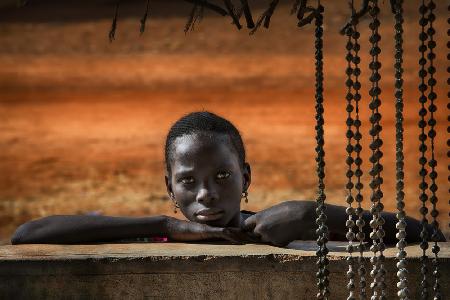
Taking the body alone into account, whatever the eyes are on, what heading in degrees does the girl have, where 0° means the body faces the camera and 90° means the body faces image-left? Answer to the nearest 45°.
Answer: approximately 0°

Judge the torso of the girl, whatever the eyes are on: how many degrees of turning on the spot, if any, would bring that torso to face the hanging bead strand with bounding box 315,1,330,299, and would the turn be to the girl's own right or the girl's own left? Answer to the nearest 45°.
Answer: approximately 45° to the girl's own left

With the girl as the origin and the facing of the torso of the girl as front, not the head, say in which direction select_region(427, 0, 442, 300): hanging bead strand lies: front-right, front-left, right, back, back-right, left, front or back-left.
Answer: front-left

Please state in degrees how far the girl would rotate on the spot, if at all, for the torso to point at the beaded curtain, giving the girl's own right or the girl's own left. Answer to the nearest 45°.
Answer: approximately 45° to the girl's own left

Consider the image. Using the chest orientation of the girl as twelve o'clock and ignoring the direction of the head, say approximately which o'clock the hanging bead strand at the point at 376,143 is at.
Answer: The hanging bead strand is roughly at 11 o'clock from the girl.

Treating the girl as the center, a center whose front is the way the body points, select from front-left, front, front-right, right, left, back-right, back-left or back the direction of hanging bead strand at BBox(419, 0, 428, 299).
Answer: front-left
